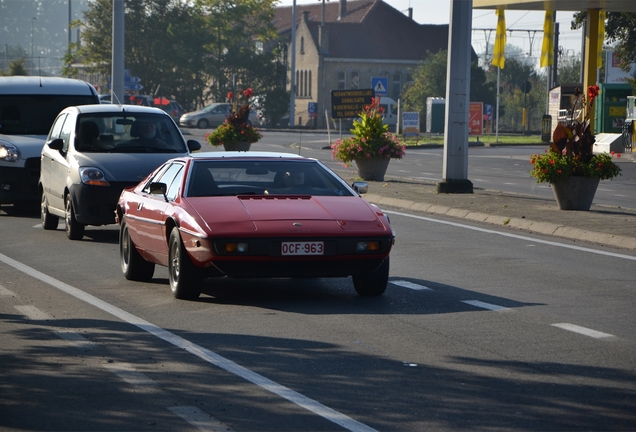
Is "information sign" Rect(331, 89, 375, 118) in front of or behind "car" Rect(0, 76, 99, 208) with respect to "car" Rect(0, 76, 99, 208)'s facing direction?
behind

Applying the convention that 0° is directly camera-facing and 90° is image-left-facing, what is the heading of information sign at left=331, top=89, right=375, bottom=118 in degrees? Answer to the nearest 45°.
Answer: approximately 0°

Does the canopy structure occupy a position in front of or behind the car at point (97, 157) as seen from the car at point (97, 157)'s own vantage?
behind

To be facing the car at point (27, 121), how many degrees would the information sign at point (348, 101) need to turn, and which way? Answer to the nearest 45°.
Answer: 0° — it already faces it

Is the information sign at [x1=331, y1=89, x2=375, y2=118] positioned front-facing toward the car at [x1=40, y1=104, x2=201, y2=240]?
yes

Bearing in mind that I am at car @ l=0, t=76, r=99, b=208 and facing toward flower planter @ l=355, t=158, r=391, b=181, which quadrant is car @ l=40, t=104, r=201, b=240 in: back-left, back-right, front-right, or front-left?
back-right

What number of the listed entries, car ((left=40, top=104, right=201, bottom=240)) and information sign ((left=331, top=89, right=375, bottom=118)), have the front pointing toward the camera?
2

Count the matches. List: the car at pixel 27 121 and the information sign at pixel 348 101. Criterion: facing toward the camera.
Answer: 2

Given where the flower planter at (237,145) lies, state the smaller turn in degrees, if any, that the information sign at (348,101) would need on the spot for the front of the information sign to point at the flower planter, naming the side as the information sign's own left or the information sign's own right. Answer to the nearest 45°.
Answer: approximately 45° to the information sign's own right

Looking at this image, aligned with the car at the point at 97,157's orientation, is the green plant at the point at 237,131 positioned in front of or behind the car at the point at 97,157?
behind

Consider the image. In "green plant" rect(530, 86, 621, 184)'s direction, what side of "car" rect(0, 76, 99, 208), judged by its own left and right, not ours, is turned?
left

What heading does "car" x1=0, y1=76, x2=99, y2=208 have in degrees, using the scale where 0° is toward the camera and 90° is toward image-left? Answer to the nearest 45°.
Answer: approximately 0°

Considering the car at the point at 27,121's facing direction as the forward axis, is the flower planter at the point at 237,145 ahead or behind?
behind
